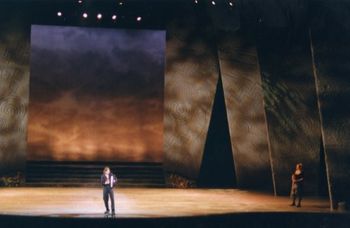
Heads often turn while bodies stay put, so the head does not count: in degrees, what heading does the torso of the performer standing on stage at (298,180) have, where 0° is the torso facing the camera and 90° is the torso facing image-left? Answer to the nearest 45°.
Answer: approximately 45°

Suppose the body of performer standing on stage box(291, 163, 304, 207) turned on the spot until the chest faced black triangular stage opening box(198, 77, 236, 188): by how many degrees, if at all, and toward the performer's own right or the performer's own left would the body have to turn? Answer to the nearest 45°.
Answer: approximately 90° to the performer's own right
